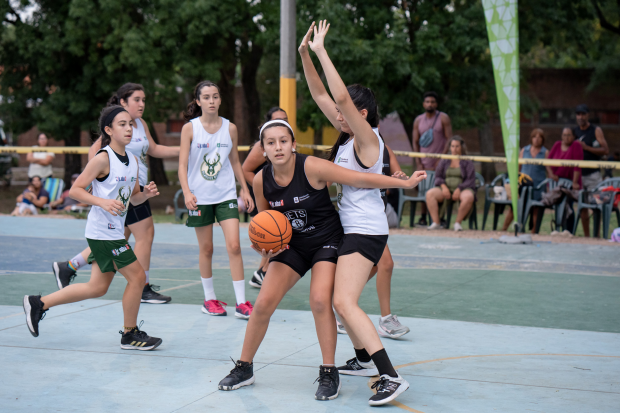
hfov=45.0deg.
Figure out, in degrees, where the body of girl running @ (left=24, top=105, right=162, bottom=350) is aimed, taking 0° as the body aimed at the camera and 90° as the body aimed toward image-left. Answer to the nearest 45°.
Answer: approximately 315°

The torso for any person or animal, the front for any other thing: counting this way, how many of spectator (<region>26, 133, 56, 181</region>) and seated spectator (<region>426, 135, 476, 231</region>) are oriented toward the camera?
2

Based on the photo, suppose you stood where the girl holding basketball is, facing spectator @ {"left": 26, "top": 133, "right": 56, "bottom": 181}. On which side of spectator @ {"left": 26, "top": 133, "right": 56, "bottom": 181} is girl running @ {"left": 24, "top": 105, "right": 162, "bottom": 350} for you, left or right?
left

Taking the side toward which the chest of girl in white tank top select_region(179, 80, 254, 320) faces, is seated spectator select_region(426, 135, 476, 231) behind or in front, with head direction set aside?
behind

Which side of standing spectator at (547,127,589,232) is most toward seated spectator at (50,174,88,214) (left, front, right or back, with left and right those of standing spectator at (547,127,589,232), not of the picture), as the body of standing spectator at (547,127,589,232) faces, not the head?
right

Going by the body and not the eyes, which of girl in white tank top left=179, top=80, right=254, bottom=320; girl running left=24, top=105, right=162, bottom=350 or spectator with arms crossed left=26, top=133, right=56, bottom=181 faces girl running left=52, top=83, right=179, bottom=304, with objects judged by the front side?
the spectator with arms crossed

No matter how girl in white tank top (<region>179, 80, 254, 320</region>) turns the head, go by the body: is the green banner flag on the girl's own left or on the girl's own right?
on the girl's own left

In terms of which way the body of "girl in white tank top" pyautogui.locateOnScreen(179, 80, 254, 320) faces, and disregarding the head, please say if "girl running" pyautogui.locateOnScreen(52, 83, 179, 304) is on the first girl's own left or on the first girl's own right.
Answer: on the first girl's own right

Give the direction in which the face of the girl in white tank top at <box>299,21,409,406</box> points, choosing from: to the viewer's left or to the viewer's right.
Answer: to the viewer's left

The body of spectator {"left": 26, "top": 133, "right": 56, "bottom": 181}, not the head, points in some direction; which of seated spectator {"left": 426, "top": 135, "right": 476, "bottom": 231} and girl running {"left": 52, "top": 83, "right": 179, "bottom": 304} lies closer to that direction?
the girl running
